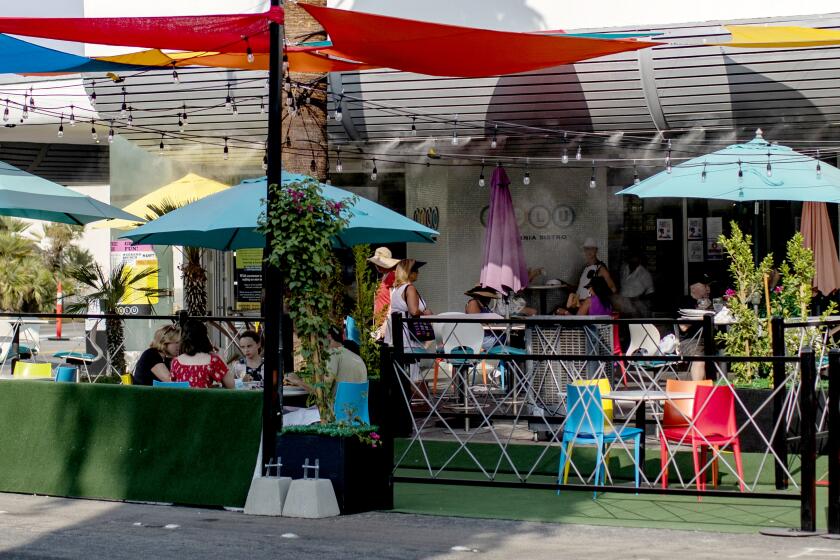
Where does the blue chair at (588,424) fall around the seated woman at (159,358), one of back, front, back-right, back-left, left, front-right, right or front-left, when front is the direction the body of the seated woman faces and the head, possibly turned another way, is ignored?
front-right

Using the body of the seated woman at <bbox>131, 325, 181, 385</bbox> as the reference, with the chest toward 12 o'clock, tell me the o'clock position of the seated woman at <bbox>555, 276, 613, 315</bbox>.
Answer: the seated woman at <bbox>555, 276, 613, 315</bbox> is roughly at 11 o'clock from the seated woman at <bbox>131, 325, 181, 385</bbox>.

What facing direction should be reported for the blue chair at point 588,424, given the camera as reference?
facing away from the viewer and to the right of the viewer

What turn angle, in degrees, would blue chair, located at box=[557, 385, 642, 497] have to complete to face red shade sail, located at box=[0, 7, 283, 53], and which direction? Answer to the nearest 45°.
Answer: approximately 135° to its left

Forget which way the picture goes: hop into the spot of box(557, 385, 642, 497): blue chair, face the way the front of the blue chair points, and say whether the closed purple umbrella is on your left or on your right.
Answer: on your left

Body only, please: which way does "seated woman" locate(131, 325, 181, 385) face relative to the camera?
to the viewer's right

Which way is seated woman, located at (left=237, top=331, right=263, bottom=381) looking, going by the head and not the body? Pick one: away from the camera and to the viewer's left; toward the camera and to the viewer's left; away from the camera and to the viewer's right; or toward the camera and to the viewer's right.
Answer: toward the camera and to the viewer's left

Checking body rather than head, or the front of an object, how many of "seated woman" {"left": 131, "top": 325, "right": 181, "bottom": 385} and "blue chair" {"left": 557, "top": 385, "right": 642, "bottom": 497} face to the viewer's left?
0
